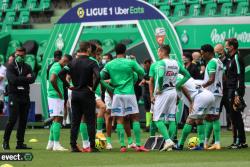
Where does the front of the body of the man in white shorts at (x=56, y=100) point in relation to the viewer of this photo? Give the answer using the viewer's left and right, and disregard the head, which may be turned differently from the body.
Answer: facing to the right of the viewer

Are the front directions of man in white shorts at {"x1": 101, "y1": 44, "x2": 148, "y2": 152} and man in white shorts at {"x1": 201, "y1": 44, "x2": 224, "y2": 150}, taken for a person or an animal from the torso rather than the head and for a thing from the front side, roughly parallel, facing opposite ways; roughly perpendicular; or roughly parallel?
roughly perpendicular

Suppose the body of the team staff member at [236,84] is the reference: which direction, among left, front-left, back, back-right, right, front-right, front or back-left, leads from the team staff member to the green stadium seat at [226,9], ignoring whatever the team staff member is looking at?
right

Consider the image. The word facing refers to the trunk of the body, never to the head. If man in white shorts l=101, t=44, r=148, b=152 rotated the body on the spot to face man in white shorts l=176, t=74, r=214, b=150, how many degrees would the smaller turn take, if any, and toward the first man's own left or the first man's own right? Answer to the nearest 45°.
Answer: approximately 90° to the first man's own right

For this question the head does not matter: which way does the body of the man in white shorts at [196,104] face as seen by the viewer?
to the viewer's left

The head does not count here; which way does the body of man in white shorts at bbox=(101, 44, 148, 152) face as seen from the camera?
away from the camera

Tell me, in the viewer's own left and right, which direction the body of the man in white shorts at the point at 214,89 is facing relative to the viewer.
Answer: facing to the left of the viewer

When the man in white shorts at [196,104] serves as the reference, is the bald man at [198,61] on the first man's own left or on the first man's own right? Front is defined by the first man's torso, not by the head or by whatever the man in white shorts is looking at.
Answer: on the first man's own right

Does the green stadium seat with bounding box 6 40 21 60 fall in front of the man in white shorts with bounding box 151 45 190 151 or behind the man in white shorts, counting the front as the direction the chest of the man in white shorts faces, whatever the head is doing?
in front

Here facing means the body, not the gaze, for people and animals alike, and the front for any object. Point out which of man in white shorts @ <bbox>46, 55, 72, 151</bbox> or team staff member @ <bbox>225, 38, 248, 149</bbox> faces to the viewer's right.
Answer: the man in white shorts

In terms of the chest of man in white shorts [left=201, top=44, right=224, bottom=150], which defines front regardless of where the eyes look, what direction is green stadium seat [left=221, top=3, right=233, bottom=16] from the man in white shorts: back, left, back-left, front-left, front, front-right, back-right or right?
right

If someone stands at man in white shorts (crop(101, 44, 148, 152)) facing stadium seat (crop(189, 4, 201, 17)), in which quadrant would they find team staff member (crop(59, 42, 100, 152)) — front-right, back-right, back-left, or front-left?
back-left

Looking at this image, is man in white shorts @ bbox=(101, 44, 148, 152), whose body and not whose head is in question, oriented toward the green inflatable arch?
yes
